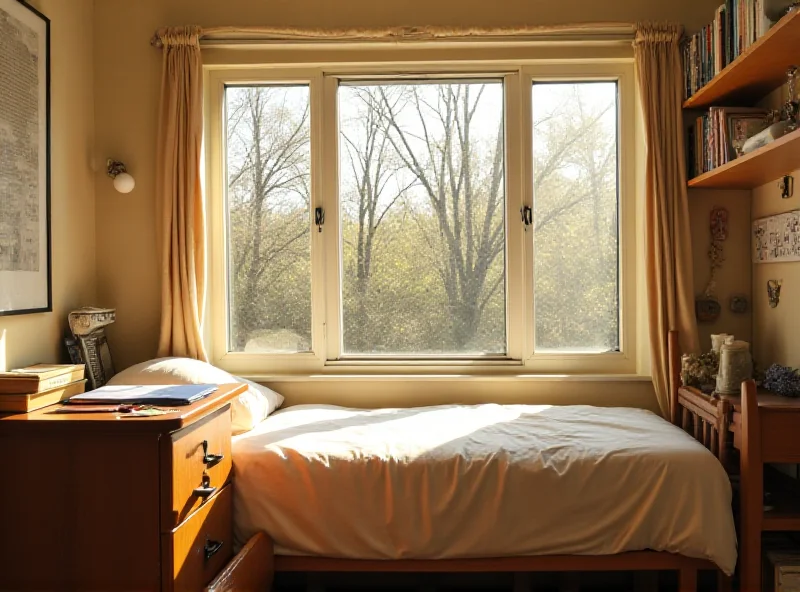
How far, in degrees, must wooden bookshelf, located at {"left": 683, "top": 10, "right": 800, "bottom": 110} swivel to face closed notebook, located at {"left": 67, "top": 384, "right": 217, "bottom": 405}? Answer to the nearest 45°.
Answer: approximately 45° to its left

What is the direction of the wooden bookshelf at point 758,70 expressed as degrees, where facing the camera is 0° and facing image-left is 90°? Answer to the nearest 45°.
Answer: approximately 90°

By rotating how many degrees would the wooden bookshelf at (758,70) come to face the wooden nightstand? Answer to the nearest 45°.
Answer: approximately 45° to its left
